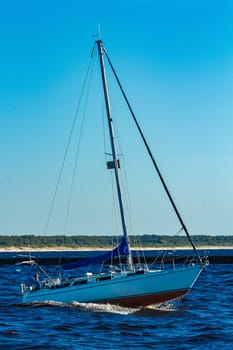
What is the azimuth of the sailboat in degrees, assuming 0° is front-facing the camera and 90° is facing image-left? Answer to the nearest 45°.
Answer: approximately 270°
